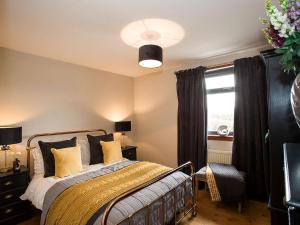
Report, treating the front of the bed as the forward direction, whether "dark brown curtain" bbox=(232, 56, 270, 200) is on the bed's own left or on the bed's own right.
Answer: on the bed's own left

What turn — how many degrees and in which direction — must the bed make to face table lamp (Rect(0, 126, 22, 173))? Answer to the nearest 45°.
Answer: approximately 180°

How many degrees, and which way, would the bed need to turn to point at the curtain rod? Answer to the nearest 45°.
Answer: approximately 90° to its left

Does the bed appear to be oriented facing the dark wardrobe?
yes

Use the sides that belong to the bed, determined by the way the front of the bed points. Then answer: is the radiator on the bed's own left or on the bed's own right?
on the bed's own left

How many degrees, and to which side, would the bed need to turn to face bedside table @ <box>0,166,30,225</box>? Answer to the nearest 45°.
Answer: approximately 180°

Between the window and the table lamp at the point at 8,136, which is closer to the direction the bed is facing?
the window

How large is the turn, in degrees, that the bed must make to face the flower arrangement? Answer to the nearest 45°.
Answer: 0° — it already faces it

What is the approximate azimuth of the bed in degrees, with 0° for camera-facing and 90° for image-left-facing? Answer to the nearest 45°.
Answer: approximately 315°
